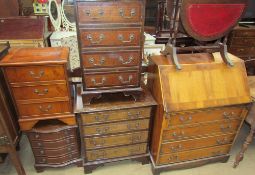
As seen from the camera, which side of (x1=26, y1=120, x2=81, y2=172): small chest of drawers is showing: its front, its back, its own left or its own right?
front

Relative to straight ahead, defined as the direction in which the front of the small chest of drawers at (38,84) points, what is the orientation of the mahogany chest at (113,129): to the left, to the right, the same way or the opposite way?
the same way

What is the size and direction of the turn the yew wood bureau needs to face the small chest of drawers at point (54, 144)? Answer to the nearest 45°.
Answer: approximately 45° to its right

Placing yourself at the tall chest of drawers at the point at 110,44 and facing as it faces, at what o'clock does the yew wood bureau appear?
The yew wood bureau is roughly at 9 o'clock from the tall chest of drawers.

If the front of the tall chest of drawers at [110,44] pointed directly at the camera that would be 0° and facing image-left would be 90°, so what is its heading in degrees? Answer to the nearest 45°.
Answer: approximately 0°

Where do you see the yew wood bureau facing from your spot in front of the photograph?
facing the viewer

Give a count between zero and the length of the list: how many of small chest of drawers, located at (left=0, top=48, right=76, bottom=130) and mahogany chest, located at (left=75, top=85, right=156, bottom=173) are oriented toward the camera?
2

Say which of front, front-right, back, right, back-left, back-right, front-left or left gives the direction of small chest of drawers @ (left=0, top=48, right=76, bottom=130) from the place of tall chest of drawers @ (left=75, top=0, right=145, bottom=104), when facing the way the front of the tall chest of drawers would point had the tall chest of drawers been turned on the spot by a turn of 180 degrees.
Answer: left

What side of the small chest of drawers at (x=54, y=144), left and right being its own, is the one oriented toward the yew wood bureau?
left

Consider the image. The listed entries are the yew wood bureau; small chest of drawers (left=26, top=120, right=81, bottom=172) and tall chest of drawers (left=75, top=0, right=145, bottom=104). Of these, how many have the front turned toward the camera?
3

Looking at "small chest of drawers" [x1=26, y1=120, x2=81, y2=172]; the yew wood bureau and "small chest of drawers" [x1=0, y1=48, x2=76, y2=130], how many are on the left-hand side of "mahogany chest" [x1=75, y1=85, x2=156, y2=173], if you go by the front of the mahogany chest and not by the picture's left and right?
1
